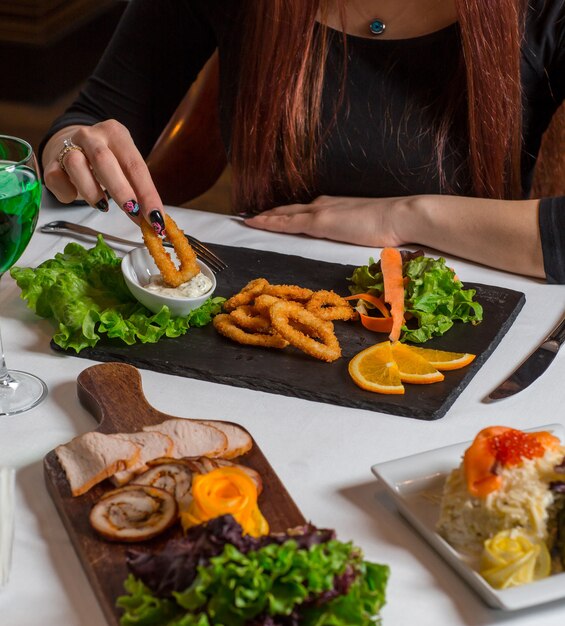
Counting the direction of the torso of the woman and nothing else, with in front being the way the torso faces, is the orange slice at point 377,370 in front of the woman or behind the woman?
in front

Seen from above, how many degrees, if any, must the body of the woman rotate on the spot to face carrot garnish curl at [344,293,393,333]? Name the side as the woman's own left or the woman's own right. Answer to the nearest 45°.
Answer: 0° — they already face it

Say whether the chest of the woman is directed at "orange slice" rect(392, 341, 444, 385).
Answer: yes

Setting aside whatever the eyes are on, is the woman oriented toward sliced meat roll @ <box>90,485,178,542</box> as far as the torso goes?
yes

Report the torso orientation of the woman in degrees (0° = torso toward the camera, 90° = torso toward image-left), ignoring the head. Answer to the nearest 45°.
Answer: approximately 0°

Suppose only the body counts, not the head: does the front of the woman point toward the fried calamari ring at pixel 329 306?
yes

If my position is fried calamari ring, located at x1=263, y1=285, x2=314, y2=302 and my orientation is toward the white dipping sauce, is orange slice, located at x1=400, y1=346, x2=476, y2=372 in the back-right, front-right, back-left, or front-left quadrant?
back-left

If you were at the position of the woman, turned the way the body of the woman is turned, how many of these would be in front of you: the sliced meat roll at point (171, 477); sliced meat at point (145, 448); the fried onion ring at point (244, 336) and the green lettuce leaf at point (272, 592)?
4

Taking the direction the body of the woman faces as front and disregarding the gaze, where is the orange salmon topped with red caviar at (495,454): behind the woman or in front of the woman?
in front

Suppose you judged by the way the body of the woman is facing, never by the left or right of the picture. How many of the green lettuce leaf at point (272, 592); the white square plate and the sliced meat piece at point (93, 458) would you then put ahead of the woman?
3
